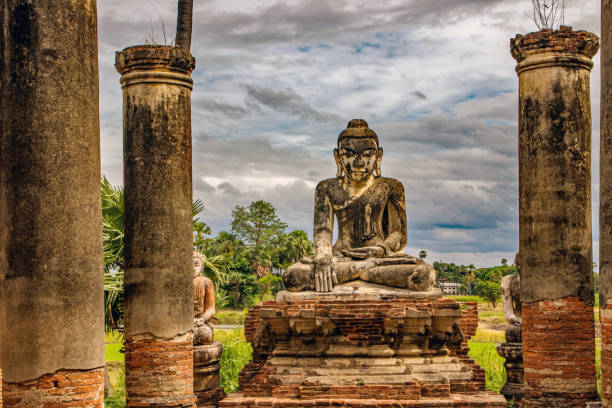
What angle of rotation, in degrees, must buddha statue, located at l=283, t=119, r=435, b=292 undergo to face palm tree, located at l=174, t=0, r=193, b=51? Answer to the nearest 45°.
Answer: approximately 135° to its right

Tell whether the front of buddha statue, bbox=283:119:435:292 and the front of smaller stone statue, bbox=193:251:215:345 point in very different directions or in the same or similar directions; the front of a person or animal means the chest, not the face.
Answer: same or similar directions

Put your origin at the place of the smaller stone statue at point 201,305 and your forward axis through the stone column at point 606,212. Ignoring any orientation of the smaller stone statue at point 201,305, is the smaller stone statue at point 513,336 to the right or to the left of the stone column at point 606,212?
left

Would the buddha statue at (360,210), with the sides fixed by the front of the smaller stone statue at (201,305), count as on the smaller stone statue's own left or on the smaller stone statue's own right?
on the smaller stone statue's own left

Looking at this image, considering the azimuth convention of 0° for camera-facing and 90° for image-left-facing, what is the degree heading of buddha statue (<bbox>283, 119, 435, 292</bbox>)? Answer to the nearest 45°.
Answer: approximately 0°

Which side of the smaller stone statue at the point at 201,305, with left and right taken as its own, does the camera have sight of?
front

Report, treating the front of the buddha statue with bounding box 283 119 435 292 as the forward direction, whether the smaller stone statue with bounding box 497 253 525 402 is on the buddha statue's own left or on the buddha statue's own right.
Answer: on the buddha statue's own left

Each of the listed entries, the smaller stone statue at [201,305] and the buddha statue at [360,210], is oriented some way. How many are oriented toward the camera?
2

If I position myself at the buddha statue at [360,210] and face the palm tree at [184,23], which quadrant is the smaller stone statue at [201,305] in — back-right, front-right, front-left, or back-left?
front-left

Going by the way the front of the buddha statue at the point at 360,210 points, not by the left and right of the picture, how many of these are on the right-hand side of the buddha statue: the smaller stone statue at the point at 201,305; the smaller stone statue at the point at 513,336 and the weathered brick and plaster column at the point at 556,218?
1

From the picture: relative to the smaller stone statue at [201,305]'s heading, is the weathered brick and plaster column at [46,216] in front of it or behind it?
in front
